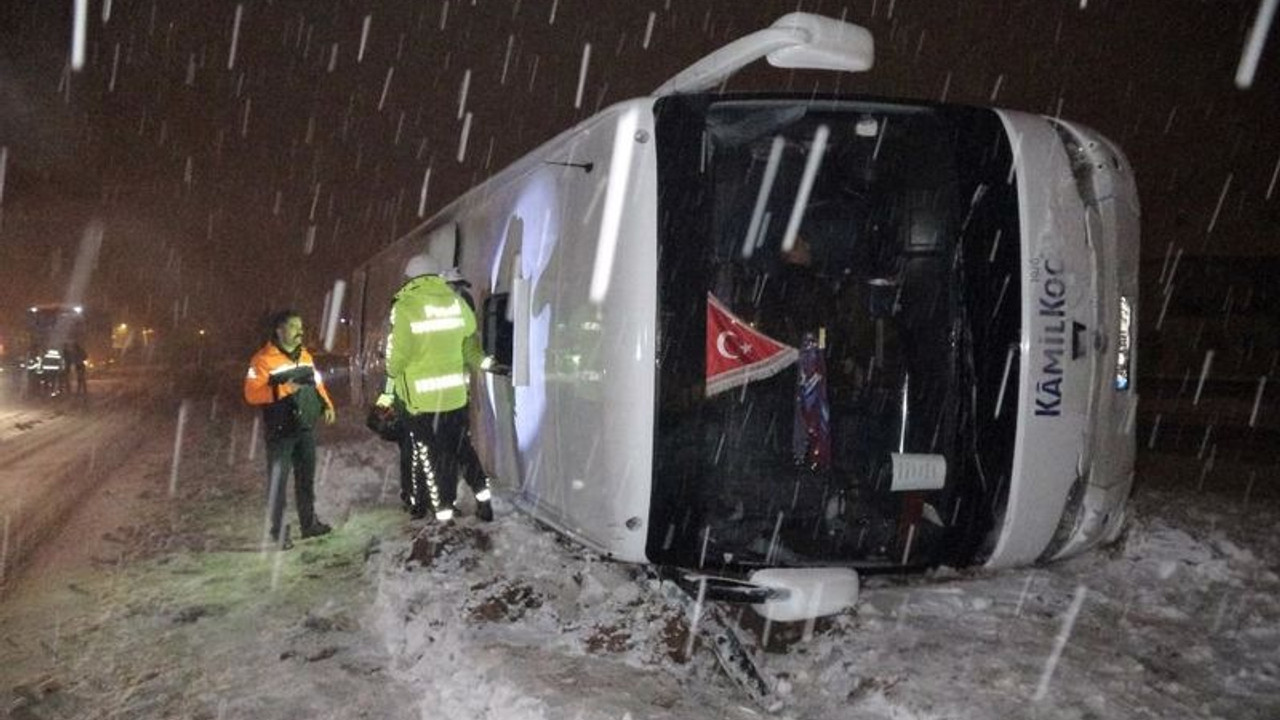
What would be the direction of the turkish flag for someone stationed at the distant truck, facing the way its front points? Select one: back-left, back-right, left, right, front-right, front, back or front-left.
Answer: front

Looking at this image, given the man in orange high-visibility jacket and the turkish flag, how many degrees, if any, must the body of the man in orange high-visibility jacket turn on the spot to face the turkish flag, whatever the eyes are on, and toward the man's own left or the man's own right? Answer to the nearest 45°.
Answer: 0° — they already face it

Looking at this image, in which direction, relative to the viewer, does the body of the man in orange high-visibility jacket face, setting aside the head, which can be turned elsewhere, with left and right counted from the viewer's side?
facing the viewer and to the right of the viewer

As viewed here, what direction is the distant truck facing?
toward the camera

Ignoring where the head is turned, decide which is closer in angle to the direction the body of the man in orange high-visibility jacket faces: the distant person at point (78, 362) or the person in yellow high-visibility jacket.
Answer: the person in yellow high-visibility jacket

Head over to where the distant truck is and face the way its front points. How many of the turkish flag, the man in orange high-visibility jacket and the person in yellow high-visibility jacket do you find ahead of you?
3

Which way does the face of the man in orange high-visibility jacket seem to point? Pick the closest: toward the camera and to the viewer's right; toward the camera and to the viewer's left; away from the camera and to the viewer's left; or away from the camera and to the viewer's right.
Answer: toward the camera and to the viewer's right

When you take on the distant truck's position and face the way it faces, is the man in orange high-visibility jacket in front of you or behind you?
in front

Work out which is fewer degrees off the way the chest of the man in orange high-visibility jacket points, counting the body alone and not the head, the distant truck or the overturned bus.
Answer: the overturned bus

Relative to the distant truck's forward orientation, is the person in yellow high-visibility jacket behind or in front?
in front

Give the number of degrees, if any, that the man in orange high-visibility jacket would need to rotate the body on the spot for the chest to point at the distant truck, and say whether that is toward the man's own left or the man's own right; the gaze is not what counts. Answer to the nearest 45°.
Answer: approximately 135° to the man's own left

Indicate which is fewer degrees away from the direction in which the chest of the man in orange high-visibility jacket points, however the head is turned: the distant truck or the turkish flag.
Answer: the turkish flag
